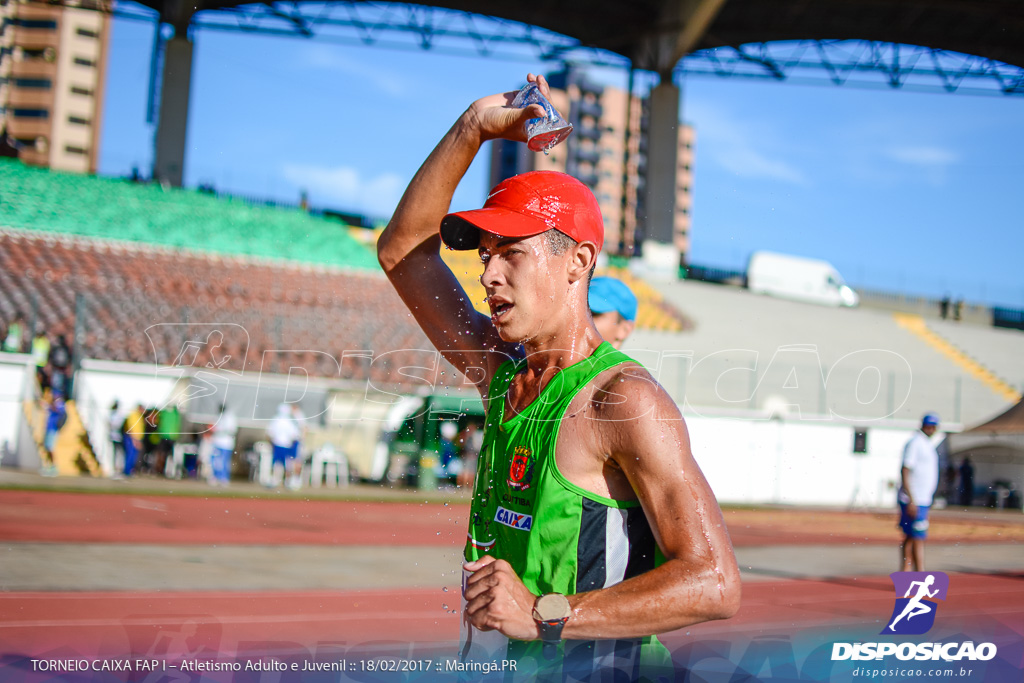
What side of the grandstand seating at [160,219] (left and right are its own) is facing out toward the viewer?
front

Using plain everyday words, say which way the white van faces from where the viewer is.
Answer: facing to the right of the viewer

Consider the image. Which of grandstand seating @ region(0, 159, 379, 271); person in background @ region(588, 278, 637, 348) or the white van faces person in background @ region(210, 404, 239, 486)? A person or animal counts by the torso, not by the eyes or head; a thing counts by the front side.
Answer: the grandstand seating

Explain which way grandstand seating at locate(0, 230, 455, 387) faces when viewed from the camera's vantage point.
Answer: facing the viewer and to the right of the viewer

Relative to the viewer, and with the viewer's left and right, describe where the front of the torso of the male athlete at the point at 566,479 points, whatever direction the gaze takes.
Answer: facing the viewer and to the left of the viewer

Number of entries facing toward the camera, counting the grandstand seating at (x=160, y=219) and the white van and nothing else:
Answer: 1

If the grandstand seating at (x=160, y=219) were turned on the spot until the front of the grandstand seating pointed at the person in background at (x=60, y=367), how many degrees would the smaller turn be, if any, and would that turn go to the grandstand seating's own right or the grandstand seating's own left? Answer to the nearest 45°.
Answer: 0° — it already faces them

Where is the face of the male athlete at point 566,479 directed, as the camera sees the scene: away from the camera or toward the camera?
toward the camera

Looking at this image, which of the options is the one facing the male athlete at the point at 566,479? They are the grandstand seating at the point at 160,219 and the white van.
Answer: the grandstand seating

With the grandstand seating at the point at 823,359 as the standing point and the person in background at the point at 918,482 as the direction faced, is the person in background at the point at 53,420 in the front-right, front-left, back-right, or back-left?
front-right
